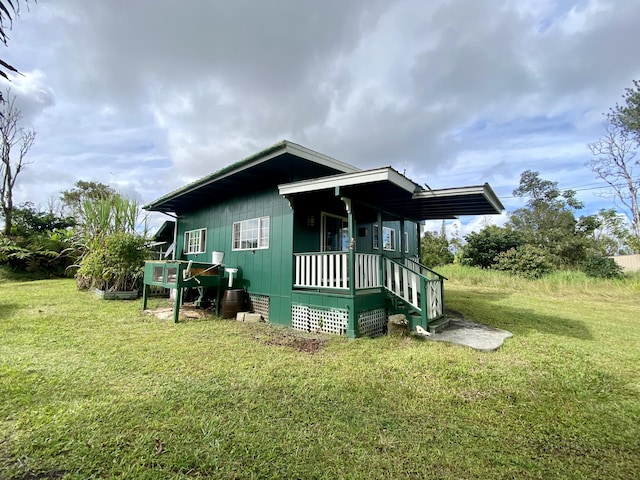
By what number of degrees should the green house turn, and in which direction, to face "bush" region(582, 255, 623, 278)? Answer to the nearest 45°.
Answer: approximately 90° to its left

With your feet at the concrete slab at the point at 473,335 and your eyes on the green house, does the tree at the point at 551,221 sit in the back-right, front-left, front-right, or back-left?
front-right

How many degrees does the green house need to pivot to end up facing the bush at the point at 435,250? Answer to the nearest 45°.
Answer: approximately 90° to its left

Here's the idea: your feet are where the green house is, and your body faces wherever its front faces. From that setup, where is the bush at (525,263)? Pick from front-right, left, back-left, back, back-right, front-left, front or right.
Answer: left

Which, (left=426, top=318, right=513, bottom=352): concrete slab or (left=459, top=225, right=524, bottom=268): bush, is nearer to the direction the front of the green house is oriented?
the concrete slab

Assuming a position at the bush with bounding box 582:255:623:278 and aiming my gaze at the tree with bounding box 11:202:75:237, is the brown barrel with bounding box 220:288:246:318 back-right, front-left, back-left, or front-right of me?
front-left

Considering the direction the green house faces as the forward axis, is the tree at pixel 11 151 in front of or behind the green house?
behind

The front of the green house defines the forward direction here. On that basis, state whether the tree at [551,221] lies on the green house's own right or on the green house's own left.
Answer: on the green house's own left

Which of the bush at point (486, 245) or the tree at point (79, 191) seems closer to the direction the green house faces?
the bush

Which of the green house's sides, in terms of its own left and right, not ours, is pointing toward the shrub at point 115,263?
back

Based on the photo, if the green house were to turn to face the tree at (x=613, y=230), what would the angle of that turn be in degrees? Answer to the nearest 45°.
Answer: approximately 90° to its left

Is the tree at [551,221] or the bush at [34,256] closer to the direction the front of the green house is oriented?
the tree

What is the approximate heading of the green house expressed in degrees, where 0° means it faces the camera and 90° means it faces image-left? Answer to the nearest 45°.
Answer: approximately 315°

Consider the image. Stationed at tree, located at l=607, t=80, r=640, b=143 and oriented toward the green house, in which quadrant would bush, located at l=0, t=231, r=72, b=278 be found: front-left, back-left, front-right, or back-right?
front-right

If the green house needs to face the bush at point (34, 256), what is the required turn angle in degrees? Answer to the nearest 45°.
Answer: approximately 180°
